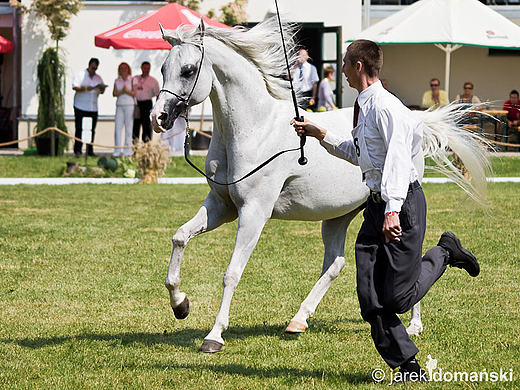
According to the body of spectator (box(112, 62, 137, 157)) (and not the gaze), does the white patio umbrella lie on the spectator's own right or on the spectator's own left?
on the spectator's own left

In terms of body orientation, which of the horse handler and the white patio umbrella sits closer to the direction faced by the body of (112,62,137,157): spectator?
the horse handler

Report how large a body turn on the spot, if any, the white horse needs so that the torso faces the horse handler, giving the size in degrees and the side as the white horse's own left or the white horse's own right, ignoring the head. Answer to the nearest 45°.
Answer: approximately 90° to the white horse's own left

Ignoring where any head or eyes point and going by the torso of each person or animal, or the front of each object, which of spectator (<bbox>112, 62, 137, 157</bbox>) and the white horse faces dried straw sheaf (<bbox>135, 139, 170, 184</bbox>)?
the spectator

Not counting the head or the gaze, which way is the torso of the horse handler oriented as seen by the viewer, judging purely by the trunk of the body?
to the viewer's left

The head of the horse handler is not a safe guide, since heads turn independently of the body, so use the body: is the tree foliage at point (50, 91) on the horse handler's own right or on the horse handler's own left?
on the horse handler's own right

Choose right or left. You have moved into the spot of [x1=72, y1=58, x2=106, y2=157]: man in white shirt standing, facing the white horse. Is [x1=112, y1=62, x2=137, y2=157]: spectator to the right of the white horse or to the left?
left

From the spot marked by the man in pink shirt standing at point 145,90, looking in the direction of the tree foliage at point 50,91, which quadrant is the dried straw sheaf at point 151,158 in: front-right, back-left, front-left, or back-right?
back-left

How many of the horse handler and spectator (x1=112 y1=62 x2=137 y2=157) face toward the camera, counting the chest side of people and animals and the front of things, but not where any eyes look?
1

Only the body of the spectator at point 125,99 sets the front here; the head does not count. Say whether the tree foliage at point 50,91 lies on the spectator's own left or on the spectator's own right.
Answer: on the spectator's own right
